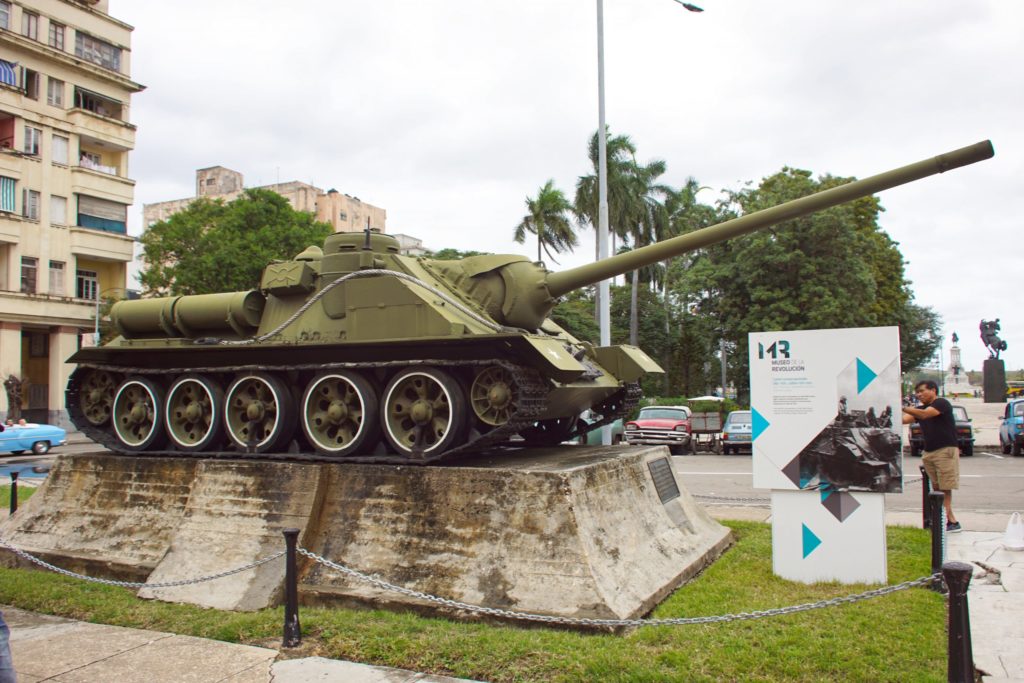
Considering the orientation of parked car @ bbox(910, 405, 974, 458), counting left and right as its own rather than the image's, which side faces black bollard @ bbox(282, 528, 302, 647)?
front

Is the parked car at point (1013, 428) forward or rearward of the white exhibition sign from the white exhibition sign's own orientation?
rearward

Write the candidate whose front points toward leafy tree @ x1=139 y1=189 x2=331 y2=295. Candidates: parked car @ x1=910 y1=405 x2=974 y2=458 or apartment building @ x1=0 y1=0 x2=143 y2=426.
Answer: the apartment building

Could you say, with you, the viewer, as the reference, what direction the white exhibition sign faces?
facing the viewer

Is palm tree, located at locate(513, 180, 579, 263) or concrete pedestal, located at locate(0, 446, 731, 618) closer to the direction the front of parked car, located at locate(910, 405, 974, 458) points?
the concrete pedestal

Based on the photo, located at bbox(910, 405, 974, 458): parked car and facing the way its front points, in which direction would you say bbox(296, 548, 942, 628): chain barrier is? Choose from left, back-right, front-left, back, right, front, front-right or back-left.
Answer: front

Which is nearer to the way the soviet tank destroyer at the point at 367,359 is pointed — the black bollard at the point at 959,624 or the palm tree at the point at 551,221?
the black bollard

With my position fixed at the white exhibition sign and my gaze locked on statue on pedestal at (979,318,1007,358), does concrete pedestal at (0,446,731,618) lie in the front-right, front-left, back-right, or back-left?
back-left

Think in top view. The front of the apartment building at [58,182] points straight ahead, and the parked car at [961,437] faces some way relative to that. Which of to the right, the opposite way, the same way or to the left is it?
to the right

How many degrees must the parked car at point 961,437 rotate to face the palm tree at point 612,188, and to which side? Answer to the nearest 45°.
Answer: approximately 135° to its right

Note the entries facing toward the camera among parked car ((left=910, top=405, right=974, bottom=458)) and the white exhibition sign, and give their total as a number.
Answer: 2

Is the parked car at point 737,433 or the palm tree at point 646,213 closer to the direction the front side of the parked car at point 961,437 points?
the parked car

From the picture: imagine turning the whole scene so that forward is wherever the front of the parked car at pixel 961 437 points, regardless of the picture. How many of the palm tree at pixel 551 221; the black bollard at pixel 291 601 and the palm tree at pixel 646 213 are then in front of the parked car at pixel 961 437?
1

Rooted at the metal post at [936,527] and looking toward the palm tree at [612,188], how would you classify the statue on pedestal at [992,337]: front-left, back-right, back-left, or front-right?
front-right

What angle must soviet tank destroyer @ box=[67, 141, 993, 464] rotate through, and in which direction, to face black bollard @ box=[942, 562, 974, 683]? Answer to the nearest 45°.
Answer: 0° — it already faces it

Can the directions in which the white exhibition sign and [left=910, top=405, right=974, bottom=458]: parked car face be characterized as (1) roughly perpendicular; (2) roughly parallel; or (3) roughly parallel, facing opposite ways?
roughly parallel

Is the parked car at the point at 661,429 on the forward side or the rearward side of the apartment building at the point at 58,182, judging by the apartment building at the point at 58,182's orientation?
on the forward side

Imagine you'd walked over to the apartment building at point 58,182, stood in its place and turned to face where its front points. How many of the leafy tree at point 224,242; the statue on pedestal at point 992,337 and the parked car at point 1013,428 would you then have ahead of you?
3

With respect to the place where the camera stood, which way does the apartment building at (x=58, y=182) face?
facing the viewer and to the right of the viewer
